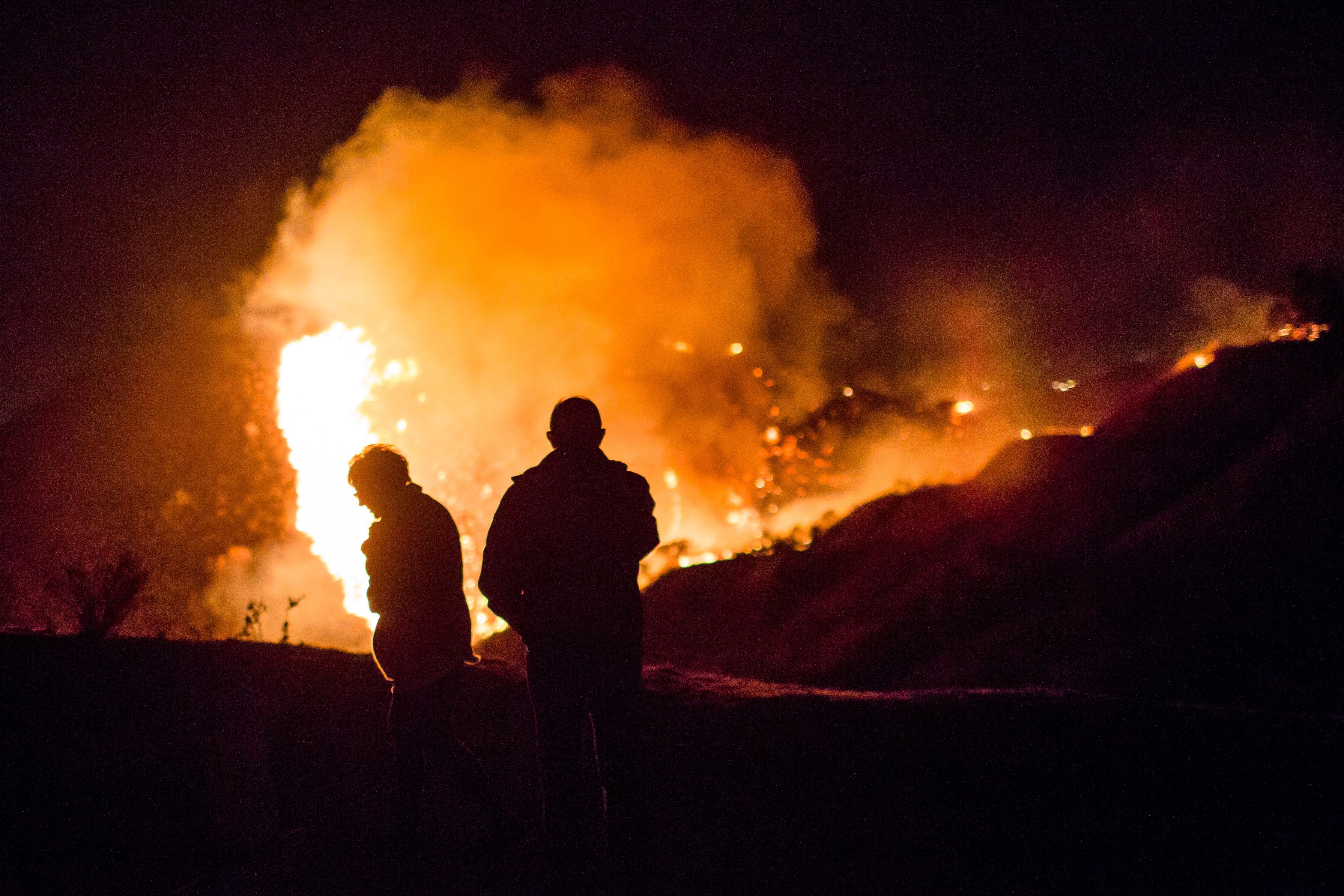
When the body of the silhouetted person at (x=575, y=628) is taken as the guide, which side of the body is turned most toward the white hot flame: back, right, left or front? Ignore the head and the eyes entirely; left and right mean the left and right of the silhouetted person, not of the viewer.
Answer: front

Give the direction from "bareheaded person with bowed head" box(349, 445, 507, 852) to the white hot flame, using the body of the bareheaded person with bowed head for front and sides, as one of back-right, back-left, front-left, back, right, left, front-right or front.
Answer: right

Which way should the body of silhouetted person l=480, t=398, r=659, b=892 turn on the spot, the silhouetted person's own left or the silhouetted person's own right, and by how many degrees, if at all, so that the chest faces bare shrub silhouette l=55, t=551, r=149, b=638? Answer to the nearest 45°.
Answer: approximately 45° to the silhouetted person's own left

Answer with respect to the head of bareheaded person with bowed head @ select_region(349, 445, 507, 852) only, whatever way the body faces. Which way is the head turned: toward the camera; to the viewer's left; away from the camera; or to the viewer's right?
to the viewer's left

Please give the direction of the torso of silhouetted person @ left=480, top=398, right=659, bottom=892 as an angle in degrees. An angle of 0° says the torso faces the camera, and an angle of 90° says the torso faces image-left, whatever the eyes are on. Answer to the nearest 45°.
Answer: approximately 180°

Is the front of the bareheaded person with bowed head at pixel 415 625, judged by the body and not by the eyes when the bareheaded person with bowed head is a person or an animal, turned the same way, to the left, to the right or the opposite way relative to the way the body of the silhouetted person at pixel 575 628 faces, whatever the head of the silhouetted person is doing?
to the left

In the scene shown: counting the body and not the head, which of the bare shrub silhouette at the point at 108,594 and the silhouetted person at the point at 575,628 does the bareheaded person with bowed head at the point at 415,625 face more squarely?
the bare shrub silhouette

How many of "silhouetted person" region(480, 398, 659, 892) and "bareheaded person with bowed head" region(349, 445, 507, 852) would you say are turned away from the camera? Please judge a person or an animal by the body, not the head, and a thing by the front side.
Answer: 1

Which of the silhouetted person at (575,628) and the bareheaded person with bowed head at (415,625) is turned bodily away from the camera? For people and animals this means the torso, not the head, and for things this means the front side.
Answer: the silhouetted person

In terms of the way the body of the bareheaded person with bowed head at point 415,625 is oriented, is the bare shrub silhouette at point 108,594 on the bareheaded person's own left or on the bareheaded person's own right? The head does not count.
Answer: on the bareheaded person's own right

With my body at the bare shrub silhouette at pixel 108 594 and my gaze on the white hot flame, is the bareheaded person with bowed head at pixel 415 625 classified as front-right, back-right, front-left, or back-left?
back-right

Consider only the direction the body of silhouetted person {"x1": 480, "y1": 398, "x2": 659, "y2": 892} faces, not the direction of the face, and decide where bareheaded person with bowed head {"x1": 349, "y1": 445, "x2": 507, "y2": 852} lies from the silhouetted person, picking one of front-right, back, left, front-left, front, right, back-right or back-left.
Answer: front-left

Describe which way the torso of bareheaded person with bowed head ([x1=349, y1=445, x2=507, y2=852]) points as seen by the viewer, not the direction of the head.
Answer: to the viewer's left
